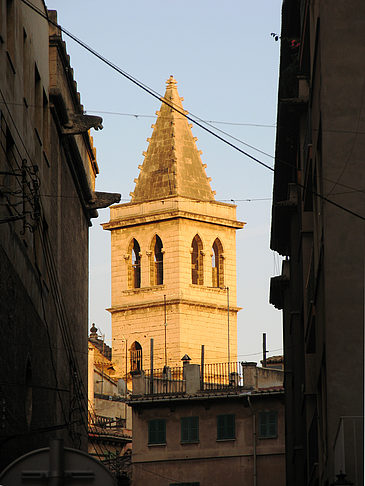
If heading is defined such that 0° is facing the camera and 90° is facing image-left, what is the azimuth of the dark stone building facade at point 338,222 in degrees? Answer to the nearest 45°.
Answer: approximately 90°
